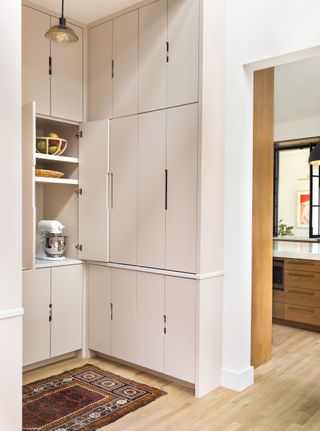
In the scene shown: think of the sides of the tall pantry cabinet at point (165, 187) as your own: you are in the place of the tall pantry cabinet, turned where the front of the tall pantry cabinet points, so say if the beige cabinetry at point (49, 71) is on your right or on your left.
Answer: on your right

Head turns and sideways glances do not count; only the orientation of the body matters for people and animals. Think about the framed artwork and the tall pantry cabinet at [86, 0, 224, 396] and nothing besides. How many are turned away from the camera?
0

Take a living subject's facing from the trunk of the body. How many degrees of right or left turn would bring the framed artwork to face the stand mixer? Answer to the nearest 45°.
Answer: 0° — it already faces it

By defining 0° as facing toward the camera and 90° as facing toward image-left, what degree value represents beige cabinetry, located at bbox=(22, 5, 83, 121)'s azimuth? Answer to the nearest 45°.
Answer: approximately 315°

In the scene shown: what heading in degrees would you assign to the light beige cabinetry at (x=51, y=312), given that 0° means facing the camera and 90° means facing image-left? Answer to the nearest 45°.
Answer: approximately 315°

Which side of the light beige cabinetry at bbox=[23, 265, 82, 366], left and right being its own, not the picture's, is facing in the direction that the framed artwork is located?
left
